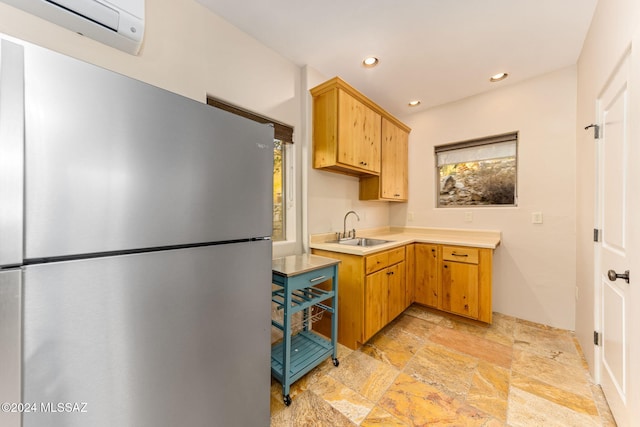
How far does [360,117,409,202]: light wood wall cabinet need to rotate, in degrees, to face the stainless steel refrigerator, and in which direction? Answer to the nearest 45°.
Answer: approximately 45° to its right

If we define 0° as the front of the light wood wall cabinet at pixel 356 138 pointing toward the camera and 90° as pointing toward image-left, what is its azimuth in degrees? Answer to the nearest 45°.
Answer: approximately 315°

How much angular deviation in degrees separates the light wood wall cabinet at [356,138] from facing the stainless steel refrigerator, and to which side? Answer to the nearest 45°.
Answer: approximately 45° to its right

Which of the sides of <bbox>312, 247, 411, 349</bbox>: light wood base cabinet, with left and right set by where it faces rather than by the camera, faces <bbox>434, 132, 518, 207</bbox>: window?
left

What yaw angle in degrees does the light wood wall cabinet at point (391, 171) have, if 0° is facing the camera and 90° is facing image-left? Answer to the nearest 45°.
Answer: approximately 315°

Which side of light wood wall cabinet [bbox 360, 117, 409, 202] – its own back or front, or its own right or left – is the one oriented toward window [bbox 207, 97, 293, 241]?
right
